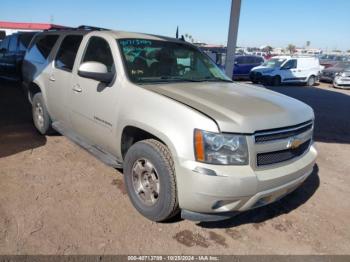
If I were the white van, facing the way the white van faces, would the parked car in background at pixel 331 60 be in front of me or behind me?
behind

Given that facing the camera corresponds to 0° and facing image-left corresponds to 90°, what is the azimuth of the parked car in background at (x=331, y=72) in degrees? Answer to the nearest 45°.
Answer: approximately 45°

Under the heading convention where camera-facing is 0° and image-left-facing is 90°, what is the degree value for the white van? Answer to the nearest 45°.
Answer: approximately 45°

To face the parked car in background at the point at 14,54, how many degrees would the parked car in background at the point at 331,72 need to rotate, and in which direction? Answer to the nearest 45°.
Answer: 0° — it already faces it

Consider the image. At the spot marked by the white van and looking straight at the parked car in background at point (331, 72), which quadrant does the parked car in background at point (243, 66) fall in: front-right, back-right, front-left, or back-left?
back-left
